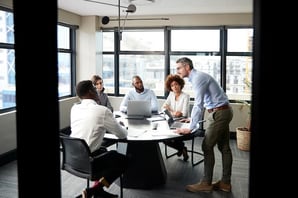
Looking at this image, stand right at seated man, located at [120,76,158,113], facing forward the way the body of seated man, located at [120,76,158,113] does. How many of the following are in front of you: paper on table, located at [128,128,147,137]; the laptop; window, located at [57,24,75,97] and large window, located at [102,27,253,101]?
2

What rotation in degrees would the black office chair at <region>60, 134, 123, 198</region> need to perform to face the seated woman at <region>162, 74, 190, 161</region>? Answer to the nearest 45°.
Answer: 0° — it already faces them

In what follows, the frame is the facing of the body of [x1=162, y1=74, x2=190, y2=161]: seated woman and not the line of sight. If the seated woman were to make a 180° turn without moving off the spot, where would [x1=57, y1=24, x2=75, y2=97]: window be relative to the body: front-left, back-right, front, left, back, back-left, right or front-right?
left

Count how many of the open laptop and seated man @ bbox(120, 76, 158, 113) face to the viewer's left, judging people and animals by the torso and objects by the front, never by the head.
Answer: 0

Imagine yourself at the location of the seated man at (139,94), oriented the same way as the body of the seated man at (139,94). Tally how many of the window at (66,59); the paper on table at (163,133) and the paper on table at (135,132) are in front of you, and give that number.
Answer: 2

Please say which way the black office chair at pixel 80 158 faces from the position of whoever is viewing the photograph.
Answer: facing away from the viewer and to the right of the viewer

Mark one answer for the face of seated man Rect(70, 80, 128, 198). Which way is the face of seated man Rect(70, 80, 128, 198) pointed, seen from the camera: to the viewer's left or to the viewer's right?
to the viewer's right

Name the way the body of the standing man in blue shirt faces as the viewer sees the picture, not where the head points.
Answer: to the viewer's left

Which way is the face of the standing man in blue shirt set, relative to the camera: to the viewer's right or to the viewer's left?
to the viewer's left

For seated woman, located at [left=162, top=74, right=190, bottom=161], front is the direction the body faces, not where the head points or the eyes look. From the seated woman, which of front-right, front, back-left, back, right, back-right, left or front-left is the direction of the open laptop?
front-left

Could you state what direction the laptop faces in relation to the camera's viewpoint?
facing away from the viewer

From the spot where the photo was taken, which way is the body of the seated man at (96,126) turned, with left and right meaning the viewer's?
facing away from the viewer and to the right of the viewer

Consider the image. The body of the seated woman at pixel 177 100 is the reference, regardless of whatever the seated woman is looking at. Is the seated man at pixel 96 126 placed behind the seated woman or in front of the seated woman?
in front

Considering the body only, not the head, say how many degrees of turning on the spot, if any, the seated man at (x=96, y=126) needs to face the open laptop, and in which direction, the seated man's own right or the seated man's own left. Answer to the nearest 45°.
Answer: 0° — they already face it
